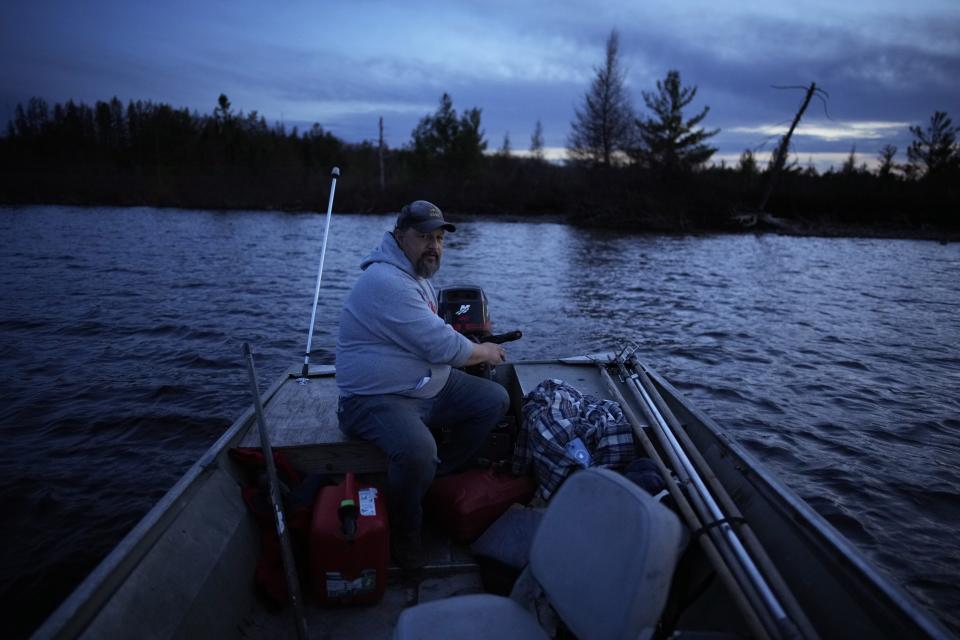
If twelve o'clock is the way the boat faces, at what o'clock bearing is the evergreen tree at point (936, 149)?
The evergreen tree is roughly at 7 o'clock from the boat.

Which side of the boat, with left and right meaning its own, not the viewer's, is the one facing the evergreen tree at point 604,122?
back

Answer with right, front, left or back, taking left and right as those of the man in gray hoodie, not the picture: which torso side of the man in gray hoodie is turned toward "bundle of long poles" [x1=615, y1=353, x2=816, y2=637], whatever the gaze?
front

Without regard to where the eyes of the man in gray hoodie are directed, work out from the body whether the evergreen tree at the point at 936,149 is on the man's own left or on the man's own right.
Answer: on the man's own left

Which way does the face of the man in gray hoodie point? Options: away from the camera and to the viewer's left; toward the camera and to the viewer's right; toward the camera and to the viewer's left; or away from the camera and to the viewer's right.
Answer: toward the camera and to the viewer's right

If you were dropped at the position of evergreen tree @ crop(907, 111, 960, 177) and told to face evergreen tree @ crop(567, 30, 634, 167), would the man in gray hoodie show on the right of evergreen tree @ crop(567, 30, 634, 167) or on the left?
left

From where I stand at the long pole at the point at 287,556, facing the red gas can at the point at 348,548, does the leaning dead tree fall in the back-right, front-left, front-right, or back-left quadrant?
front-left

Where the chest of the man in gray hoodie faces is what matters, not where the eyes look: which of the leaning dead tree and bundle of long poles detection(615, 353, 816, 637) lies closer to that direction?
the bundle of long poles

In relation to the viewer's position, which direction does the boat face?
facing the viewer
